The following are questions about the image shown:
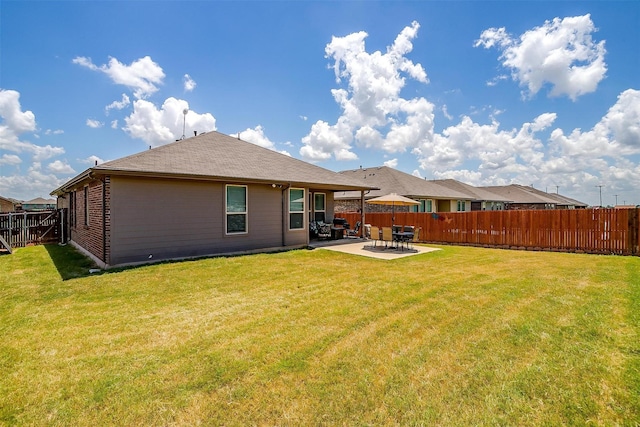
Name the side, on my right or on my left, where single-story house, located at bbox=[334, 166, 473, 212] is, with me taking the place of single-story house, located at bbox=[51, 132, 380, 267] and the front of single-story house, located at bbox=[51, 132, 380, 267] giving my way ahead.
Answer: on my right

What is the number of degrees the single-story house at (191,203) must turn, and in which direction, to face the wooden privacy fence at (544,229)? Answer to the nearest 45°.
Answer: approximately 135° to its right

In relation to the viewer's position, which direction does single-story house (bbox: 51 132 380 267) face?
facing away from the viewer and to the left of the viewer
